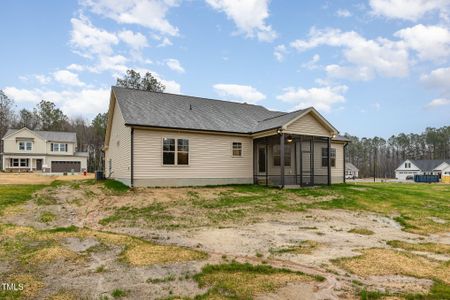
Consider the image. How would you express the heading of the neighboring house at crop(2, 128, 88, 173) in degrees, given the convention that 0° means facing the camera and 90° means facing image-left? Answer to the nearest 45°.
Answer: approximately 0°
